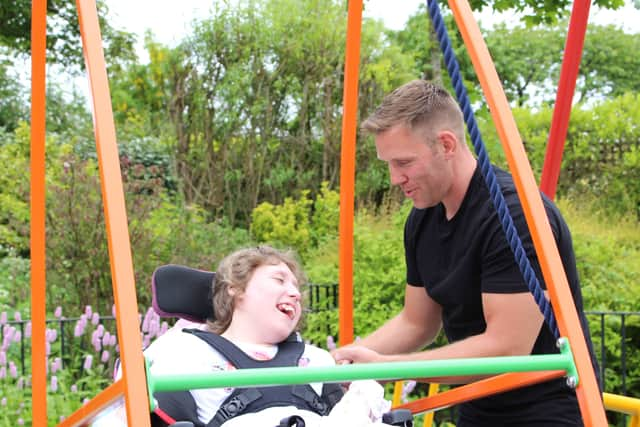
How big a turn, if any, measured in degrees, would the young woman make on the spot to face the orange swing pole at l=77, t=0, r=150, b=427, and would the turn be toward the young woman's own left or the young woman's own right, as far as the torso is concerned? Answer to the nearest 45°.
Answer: approximately 45° to the young woman's own right

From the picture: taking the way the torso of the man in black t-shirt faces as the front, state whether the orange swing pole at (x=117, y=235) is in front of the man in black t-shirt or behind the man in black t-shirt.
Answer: in front

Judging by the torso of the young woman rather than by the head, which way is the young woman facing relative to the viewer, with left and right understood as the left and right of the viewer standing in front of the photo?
facing the viewer and to the right of the viewer

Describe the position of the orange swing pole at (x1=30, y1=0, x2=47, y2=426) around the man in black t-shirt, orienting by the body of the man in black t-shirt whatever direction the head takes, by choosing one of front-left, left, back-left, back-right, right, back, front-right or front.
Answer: front-right

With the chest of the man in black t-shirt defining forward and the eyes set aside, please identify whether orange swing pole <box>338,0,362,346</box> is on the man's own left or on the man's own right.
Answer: on the man's own right

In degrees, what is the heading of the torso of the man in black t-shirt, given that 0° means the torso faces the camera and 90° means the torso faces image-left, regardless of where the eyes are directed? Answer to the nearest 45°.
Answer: approximately 45°

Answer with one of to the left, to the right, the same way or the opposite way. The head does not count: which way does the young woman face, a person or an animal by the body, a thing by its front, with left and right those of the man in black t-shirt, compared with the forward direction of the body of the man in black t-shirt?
to the left

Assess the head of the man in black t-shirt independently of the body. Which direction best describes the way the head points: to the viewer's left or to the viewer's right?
to the viewer's left

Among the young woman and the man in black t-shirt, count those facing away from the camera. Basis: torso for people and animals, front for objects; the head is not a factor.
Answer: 0
